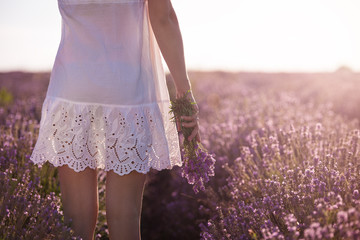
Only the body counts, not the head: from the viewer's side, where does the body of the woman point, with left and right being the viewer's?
facing away from the viewer
